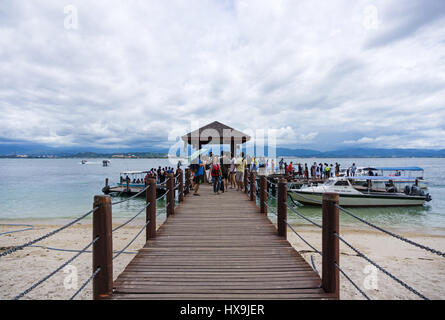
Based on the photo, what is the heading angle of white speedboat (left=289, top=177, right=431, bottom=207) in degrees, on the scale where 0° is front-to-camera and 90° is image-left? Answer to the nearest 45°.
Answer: approximately 90°

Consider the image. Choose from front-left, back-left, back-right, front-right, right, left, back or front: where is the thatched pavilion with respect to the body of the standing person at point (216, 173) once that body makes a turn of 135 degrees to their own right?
back-left
